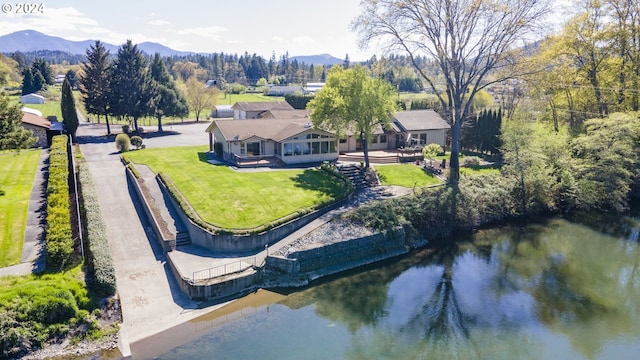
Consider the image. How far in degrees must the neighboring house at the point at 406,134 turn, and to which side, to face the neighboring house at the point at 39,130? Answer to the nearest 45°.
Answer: approximately 90° to its right

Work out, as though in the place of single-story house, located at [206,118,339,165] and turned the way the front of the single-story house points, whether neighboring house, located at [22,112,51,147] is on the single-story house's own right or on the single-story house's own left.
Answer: on the single-story house's own right

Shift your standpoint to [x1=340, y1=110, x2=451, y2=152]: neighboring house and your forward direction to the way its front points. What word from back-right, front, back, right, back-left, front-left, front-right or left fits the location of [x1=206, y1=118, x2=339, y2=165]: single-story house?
front-right

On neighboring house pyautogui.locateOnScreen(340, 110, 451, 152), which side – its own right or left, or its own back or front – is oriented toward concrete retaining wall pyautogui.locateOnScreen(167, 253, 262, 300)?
front

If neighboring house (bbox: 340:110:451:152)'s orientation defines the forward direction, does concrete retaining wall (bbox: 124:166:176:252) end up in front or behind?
in front

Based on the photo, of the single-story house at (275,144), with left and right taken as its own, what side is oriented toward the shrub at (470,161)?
left

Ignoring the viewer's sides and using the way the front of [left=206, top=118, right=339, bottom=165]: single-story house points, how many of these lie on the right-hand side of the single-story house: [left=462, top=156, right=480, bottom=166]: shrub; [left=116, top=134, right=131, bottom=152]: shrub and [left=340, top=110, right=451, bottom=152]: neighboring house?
1

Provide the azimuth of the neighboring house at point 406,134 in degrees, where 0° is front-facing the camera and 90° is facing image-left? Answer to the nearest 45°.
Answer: approximately 0°

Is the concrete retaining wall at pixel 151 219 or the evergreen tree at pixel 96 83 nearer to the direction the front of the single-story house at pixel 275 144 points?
the concrete retaining wall

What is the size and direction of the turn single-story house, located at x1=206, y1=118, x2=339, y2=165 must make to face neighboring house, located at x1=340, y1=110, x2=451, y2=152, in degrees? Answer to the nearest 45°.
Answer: approximately 135° to its left

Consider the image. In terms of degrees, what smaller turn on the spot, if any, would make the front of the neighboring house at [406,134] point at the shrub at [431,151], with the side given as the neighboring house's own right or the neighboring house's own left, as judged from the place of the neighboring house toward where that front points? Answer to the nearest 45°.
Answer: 0° — it already faces it

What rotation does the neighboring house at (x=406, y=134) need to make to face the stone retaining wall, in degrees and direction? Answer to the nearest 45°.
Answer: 0° — it already faces it

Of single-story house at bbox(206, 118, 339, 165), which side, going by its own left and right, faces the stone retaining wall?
front

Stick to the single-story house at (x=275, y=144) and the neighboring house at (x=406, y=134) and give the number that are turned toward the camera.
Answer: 2

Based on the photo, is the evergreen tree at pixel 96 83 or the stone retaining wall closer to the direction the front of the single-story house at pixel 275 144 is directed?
the stone retaining wall
